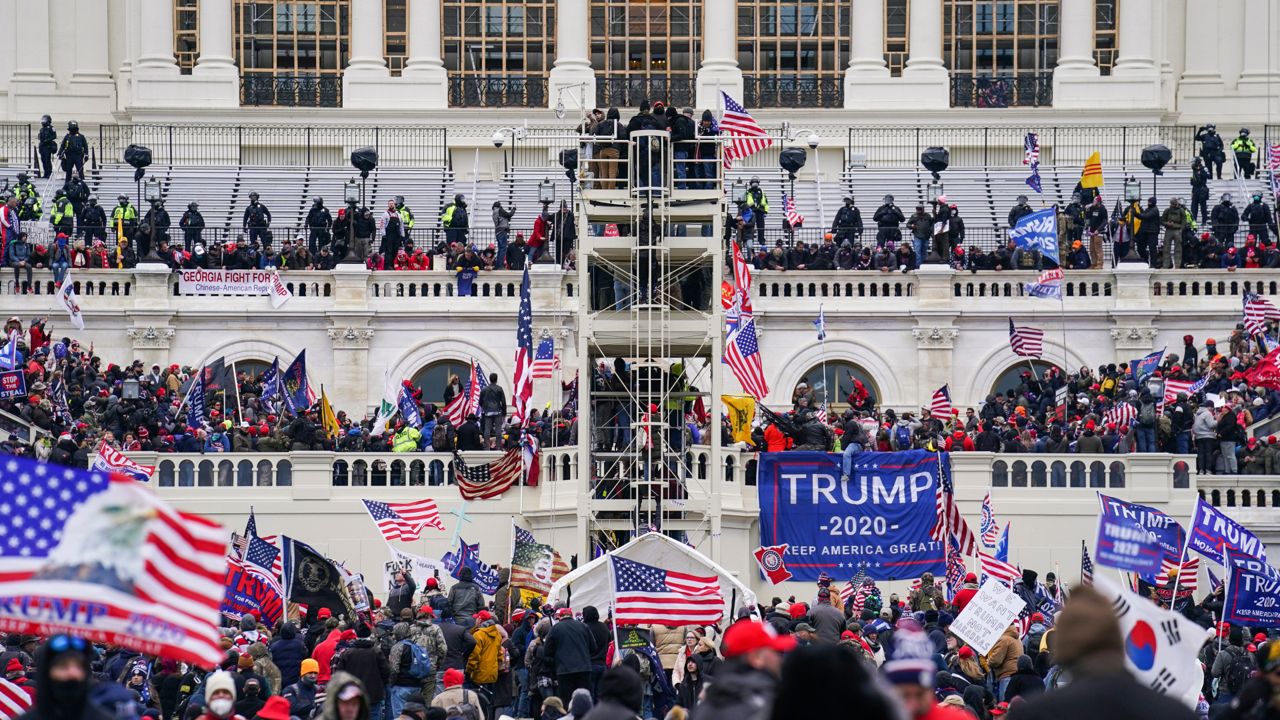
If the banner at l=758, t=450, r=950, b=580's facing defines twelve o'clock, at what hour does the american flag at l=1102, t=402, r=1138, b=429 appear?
The american flag is roughly at 8 o'clock from the banner.

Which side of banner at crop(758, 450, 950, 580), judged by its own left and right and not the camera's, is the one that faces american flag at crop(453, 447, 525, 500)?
right

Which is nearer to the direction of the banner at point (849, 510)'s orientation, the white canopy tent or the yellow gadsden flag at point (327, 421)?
the white canopy tent

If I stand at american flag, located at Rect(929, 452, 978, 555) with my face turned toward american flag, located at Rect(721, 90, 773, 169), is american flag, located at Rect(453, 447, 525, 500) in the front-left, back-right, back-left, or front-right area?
front-left

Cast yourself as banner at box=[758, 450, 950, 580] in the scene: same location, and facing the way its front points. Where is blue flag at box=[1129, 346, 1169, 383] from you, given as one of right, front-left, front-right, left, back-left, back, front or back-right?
back-left

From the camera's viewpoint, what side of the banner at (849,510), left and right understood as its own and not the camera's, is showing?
front

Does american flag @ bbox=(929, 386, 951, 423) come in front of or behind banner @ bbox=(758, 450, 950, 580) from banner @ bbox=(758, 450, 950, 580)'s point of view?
behind

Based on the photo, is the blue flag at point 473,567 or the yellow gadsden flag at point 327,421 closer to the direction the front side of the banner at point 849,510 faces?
the blue flag

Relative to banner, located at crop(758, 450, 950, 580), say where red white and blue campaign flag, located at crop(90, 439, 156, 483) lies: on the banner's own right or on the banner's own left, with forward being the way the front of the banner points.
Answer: on the banner's own right

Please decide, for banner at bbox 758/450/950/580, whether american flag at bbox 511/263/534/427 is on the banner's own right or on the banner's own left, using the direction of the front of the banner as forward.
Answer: on the banner's own right

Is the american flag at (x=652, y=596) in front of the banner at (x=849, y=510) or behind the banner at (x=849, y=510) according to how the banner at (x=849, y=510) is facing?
in front

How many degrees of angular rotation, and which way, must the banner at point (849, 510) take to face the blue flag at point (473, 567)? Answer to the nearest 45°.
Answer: approximately 45° to its right
